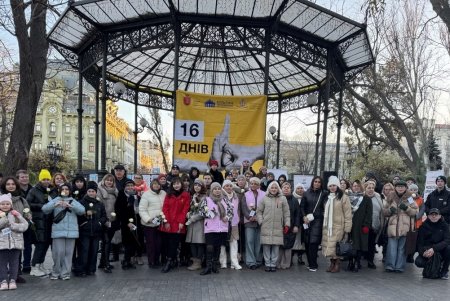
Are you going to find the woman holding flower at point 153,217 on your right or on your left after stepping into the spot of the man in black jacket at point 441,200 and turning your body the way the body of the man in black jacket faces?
on your right

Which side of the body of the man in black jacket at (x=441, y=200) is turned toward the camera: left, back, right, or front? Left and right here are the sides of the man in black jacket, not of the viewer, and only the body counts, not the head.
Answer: front

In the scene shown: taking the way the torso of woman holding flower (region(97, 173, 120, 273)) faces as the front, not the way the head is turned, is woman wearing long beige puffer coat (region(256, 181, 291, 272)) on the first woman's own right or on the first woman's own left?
on the first woman's own left

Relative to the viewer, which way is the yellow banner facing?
toward the camera

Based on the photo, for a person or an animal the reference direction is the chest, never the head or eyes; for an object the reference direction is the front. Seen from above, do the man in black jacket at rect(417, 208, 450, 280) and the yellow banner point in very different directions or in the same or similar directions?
same or similar directions

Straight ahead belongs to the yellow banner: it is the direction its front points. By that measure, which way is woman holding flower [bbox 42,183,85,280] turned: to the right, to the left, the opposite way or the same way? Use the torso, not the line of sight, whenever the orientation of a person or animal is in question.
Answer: the same way

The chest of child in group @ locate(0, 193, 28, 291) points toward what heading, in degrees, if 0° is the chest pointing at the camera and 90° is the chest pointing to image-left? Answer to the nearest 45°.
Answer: approximately 0°

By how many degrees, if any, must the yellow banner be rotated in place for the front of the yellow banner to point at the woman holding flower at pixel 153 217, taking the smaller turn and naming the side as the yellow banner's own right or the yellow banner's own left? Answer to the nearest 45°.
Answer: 0° — it already faces them

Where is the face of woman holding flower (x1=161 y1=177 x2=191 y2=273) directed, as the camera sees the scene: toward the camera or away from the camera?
toward the camera

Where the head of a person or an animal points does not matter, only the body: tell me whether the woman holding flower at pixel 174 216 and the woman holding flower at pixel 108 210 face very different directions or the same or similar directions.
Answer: same or similar directions

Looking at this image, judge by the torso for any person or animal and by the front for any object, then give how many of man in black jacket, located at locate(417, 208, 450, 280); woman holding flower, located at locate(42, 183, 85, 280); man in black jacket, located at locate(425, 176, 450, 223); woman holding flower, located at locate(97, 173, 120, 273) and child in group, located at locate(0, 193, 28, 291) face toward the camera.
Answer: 5

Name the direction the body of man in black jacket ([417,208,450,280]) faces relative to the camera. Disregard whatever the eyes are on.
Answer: toward the camera

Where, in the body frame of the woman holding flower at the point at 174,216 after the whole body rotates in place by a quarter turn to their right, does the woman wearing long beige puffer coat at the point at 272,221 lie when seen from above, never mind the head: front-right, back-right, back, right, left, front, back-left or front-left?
back
